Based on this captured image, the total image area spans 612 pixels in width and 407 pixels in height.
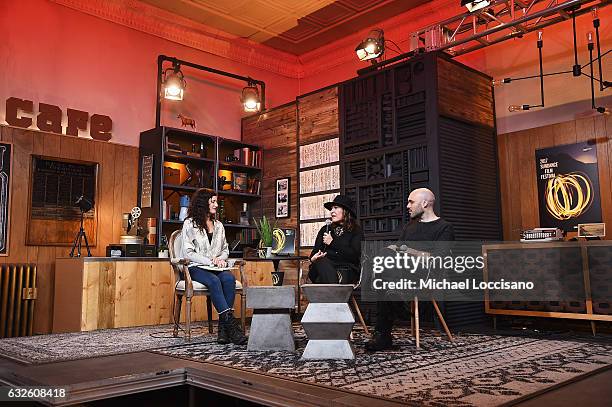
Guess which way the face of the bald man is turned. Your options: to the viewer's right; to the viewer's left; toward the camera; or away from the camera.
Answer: to the viewer's left

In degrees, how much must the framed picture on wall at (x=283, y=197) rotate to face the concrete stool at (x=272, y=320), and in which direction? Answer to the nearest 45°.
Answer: approximately 45° to its left

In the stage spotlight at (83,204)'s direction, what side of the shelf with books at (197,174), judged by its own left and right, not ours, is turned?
right

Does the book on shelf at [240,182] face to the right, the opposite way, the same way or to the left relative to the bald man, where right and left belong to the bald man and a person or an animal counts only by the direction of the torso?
to the left

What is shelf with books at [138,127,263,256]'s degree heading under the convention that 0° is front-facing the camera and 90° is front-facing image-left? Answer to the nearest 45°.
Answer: approximately 315°

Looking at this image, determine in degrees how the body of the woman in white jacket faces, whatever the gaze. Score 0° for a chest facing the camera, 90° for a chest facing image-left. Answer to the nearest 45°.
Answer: approximately 315°
